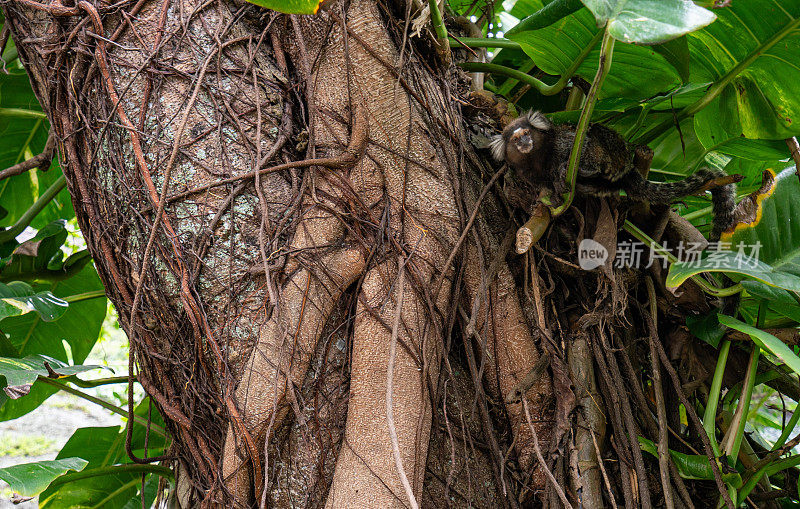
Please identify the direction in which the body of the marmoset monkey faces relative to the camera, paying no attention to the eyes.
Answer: to the viewer's left

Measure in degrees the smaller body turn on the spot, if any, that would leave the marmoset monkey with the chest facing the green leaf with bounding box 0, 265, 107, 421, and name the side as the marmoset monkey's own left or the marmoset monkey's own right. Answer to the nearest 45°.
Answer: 0° — it already faces it

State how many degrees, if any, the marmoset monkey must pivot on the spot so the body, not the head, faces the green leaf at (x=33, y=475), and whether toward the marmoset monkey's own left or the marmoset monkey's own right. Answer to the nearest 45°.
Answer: approximately 45° to the marmoset monkey's own left

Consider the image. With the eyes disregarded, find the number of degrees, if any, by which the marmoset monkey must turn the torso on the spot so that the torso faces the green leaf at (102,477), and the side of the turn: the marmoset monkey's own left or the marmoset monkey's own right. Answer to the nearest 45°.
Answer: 0° — it already faces it
